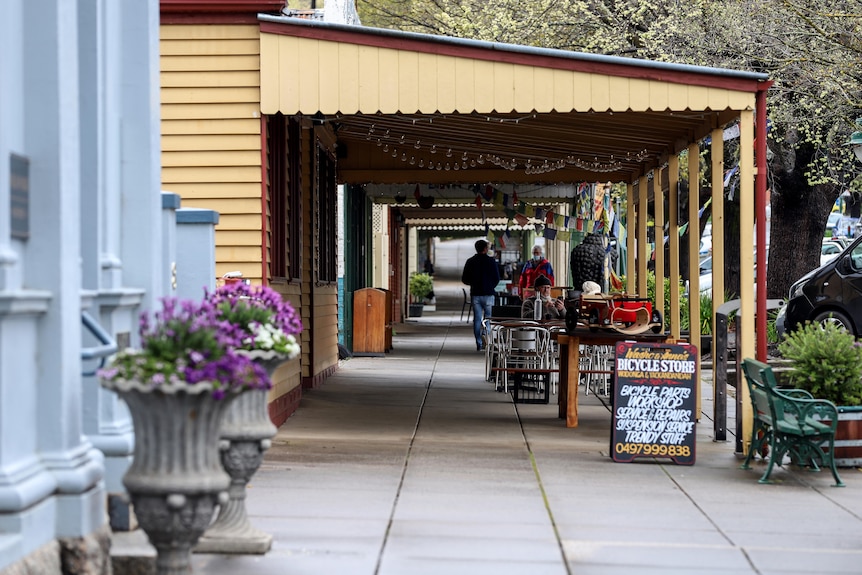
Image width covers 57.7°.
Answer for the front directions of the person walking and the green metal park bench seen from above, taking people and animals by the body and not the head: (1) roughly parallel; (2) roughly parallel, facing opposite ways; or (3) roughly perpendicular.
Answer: roughly perpendicular

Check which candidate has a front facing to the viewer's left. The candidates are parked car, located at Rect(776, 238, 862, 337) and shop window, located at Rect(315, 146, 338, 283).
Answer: the parked car

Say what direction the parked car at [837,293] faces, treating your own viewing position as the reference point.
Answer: facing to the left of the viewer

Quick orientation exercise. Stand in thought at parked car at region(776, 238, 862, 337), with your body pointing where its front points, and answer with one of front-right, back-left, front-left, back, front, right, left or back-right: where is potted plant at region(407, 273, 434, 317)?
front-right

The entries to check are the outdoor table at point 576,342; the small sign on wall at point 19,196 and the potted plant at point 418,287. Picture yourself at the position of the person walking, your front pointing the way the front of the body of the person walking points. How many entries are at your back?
2

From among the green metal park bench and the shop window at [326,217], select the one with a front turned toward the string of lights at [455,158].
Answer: the shop window

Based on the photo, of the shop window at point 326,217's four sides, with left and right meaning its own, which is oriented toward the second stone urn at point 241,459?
right

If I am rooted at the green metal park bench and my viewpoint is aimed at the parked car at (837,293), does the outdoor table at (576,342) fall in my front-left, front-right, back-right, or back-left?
front-left

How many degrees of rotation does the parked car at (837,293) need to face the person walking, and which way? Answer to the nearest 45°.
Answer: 0° — it already faces them

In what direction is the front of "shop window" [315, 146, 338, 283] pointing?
to the viewer's right

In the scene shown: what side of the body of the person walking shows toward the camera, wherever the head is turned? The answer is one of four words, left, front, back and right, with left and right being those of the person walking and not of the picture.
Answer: back
